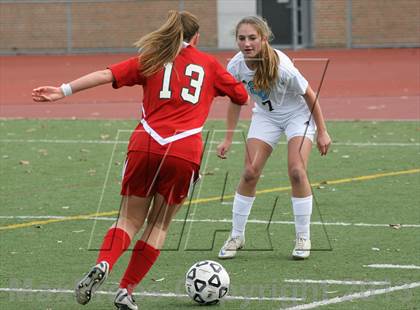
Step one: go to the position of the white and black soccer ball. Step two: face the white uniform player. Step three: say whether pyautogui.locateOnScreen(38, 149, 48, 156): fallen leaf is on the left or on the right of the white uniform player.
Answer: left

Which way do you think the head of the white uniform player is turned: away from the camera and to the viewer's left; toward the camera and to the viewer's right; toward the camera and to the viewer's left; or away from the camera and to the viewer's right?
toward the camera and to the viewer's left

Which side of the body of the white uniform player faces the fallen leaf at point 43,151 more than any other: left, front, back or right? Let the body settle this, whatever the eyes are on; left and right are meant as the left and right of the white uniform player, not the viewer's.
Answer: right

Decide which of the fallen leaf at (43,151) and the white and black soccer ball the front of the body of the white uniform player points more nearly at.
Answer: the white and black soccer ball

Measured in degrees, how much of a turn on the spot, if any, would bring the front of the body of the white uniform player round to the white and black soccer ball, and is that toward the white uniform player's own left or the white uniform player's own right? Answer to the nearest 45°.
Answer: approximately 45° to the white uniform player's own left
